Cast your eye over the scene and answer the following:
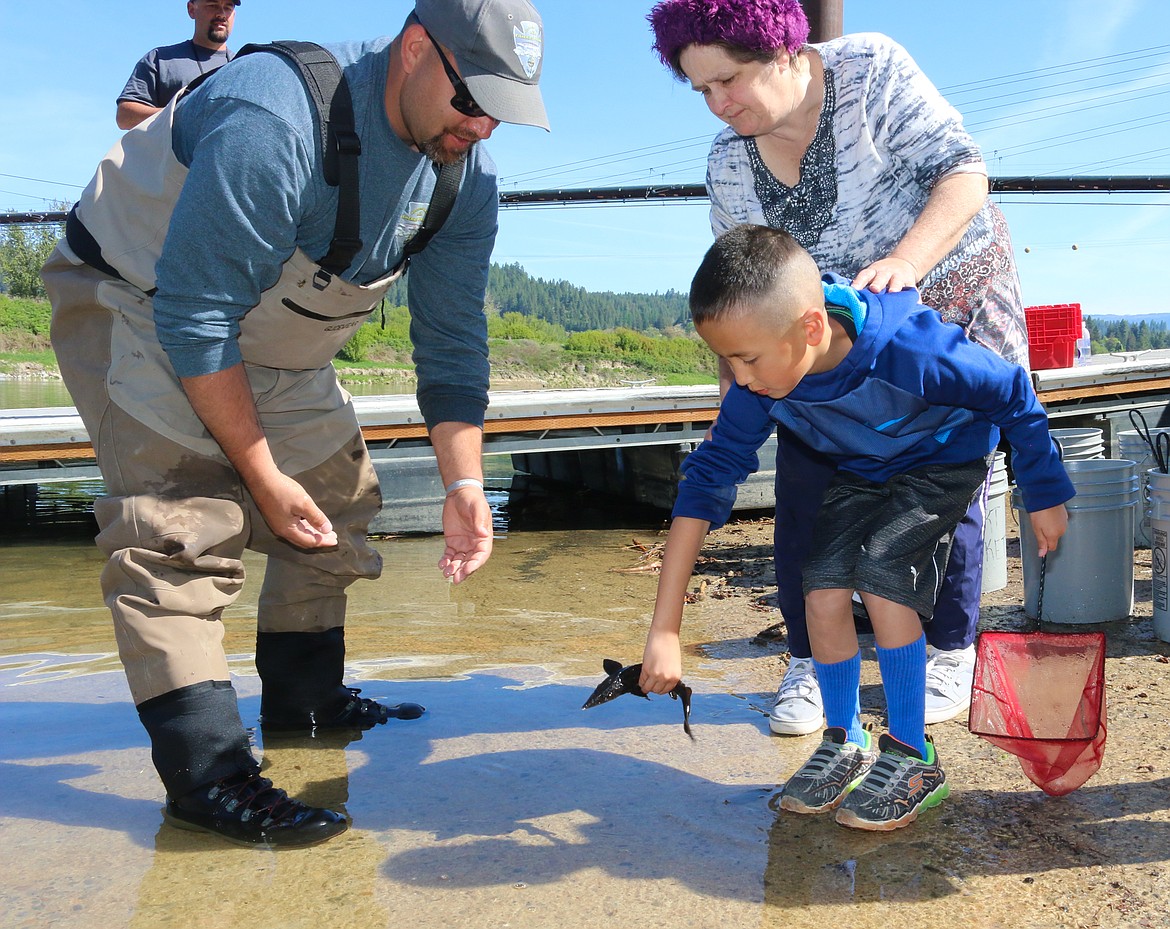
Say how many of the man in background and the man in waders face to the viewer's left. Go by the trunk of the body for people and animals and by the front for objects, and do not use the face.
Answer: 0

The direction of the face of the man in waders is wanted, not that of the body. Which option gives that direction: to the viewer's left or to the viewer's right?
to the viewer's right

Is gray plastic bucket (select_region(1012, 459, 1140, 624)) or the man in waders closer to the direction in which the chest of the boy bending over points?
the man in waders

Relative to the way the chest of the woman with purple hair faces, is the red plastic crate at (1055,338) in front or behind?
behind

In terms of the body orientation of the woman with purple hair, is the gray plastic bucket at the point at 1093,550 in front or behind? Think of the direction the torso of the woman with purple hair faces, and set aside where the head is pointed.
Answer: behind

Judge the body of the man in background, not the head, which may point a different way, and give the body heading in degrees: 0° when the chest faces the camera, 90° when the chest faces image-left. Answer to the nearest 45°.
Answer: approximately 315°

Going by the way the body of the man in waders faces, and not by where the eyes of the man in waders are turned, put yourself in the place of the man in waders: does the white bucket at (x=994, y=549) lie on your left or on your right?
on your left

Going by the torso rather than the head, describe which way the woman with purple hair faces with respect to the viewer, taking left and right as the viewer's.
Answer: facing the viewer and to the left of the viewer

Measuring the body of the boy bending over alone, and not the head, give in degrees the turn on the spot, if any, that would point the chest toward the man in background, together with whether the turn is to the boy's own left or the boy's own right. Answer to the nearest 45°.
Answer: approximately 90° to the boy's own right

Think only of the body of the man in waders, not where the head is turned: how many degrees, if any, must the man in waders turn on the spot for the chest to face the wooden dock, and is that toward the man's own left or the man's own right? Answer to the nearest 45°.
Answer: approximately 135° to the man's own left

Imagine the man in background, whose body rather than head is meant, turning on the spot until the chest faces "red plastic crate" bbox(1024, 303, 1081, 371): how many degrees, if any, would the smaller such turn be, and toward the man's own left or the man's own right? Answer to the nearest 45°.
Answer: approximately 90° to the man's own left

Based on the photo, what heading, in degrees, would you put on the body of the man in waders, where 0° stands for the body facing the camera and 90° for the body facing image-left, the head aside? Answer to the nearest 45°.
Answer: approximately 315°

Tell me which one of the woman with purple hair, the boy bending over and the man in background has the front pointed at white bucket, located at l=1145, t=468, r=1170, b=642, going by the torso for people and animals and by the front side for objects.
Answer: the man in background
